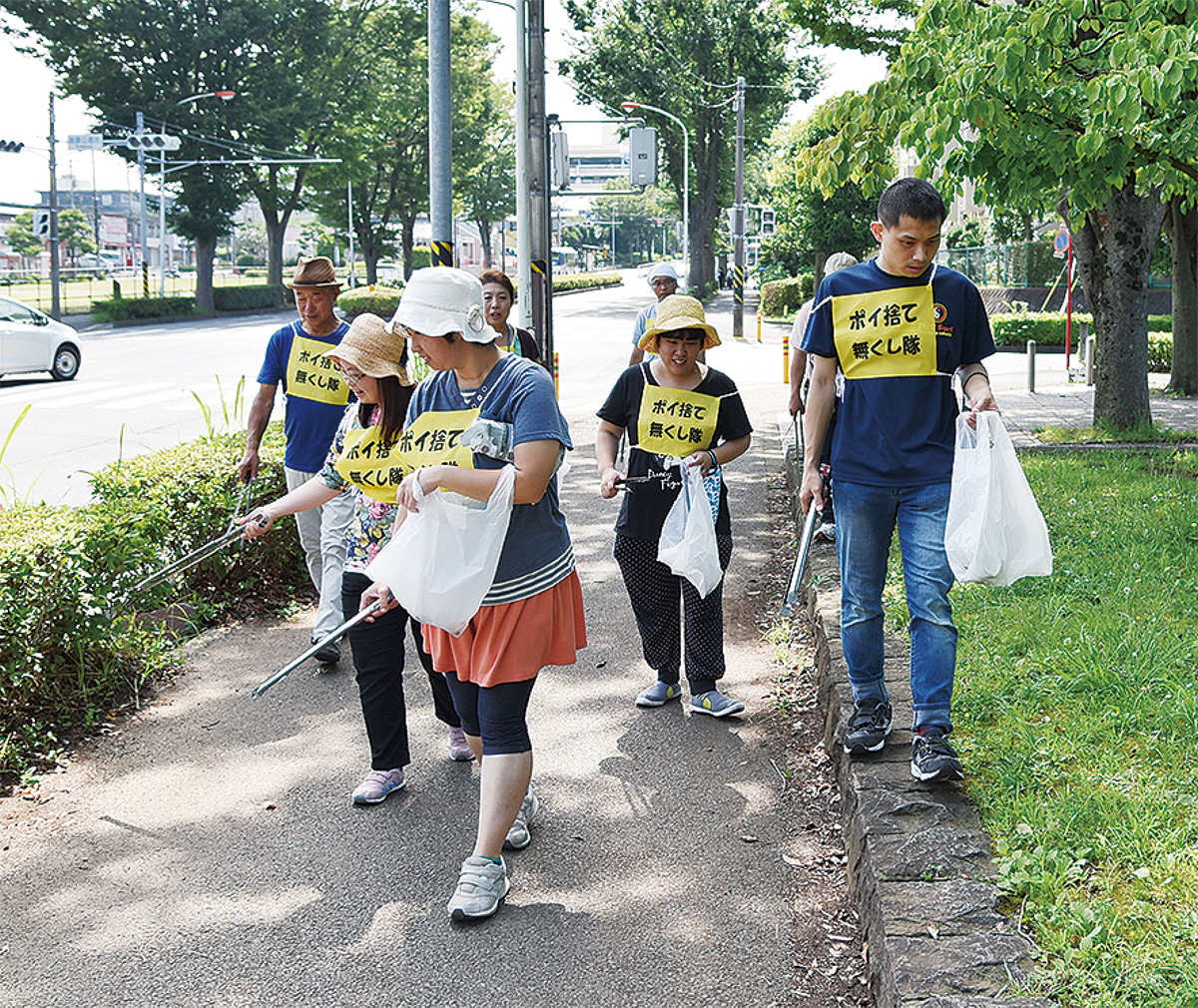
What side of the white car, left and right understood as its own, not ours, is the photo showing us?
right

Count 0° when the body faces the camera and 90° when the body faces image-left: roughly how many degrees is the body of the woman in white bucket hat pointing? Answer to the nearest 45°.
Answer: approximately 45°

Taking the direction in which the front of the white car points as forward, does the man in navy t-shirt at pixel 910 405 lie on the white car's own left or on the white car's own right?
on the white car's own right

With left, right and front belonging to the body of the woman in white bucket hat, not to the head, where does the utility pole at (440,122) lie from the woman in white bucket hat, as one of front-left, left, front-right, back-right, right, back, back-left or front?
back-right

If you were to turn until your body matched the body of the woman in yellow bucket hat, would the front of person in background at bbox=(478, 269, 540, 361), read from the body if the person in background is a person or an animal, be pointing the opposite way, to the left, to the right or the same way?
the same way

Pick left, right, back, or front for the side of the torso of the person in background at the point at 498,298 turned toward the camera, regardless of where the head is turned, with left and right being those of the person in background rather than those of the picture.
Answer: front

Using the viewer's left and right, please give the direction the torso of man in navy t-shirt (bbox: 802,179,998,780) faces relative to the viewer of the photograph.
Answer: facing the viewer

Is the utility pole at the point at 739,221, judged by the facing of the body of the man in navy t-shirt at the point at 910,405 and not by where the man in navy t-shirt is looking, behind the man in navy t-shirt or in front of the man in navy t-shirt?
behind

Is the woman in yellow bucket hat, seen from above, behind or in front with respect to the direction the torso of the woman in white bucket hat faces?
behind

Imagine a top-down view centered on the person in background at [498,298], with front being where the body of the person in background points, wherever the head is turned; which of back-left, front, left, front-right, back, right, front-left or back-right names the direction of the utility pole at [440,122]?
back

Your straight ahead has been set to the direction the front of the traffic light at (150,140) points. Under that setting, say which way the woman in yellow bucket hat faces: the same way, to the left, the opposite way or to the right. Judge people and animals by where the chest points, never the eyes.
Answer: the same way

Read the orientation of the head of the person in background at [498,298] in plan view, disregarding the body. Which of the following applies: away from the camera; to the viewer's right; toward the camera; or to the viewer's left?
toward the camera
